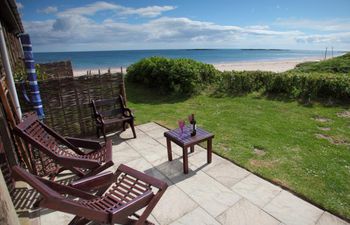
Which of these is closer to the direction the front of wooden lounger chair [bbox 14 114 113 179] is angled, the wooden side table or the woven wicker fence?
the wooden side table

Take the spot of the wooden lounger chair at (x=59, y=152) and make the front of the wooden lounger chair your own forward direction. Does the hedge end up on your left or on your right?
on your left

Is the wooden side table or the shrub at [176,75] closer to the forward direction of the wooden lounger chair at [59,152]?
the wooden side table

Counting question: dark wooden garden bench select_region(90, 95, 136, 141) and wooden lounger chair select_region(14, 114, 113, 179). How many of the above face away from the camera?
0

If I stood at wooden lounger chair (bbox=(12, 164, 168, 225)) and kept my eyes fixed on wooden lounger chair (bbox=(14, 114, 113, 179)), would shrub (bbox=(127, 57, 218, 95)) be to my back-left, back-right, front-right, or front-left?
front-right

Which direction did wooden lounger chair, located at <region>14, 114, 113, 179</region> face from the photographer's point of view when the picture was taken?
facing the viewer and to the right of the viewer

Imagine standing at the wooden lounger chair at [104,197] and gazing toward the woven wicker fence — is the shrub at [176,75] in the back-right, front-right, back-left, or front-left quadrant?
front-right

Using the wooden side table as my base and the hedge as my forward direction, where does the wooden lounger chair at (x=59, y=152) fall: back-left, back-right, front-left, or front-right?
back-left

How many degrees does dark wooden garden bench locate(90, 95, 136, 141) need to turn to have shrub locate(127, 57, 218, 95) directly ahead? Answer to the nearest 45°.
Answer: approximately 90° to its left

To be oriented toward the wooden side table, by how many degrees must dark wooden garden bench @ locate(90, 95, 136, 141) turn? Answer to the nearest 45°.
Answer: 0° — it already faces it
